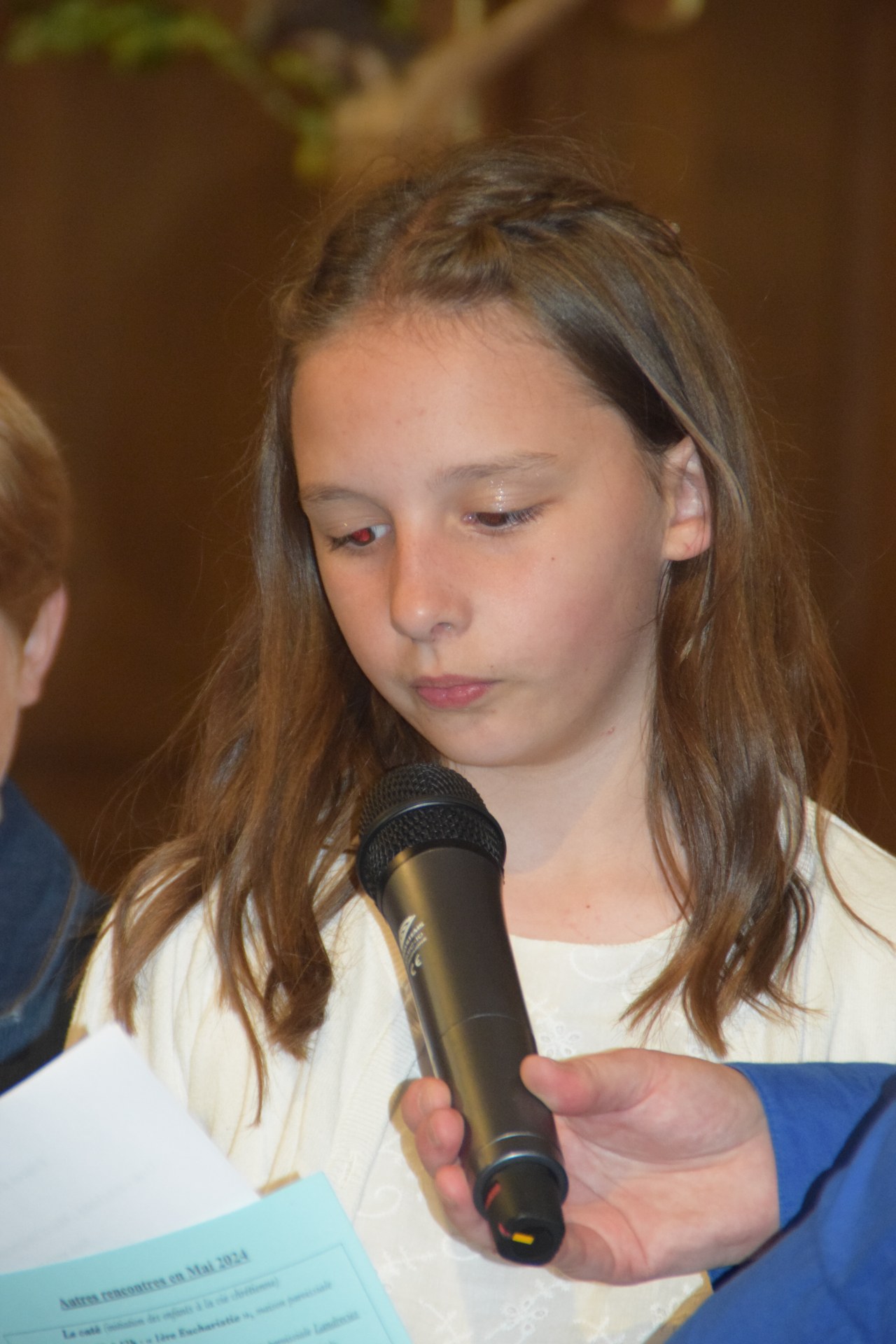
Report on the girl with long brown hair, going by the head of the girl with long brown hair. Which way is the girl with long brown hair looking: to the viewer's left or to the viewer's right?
to the viewer's left

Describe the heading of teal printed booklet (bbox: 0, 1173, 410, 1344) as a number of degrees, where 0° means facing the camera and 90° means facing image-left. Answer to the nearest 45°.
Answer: approximately 0°
